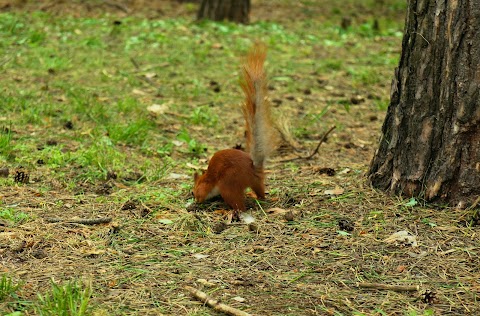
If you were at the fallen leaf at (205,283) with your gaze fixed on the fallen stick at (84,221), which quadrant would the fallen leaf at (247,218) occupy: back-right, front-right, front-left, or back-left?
front-right

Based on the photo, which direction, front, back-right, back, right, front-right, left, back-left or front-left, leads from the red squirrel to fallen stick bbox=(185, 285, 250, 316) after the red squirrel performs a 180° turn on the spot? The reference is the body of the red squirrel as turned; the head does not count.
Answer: right

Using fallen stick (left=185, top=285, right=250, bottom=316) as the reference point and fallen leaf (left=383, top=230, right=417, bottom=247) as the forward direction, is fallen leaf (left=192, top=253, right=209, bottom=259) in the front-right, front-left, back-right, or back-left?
front-left

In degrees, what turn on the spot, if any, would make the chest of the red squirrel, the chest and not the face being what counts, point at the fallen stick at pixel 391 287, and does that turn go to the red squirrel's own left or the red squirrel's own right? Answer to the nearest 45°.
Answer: approximately 135° to the red squirrel's own left

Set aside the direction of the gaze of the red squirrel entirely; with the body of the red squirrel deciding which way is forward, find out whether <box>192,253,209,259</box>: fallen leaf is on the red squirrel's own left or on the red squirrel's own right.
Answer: on the red squirrel's own left

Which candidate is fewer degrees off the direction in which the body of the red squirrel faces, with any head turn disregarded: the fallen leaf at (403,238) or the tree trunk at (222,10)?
the tree trunk

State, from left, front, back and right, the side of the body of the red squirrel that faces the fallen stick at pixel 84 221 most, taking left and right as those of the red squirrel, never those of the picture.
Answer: front

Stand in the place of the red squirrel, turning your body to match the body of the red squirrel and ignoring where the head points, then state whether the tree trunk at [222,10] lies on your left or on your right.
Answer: on your right

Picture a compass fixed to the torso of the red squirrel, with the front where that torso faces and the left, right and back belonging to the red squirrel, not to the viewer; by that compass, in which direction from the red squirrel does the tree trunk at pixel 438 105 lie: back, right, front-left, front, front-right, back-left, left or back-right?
back

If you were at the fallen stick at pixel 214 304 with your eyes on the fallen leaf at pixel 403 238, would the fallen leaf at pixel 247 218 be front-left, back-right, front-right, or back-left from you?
front-left

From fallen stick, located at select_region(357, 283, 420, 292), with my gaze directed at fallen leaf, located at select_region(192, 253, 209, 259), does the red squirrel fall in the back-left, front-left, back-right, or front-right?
front-right

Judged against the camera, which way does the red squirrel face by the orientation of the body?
to the viewer's left

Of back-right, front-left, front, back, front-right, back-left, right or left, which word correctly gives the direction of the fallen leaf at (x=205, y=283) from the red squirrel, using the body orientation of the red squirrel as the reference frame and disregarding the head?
left
